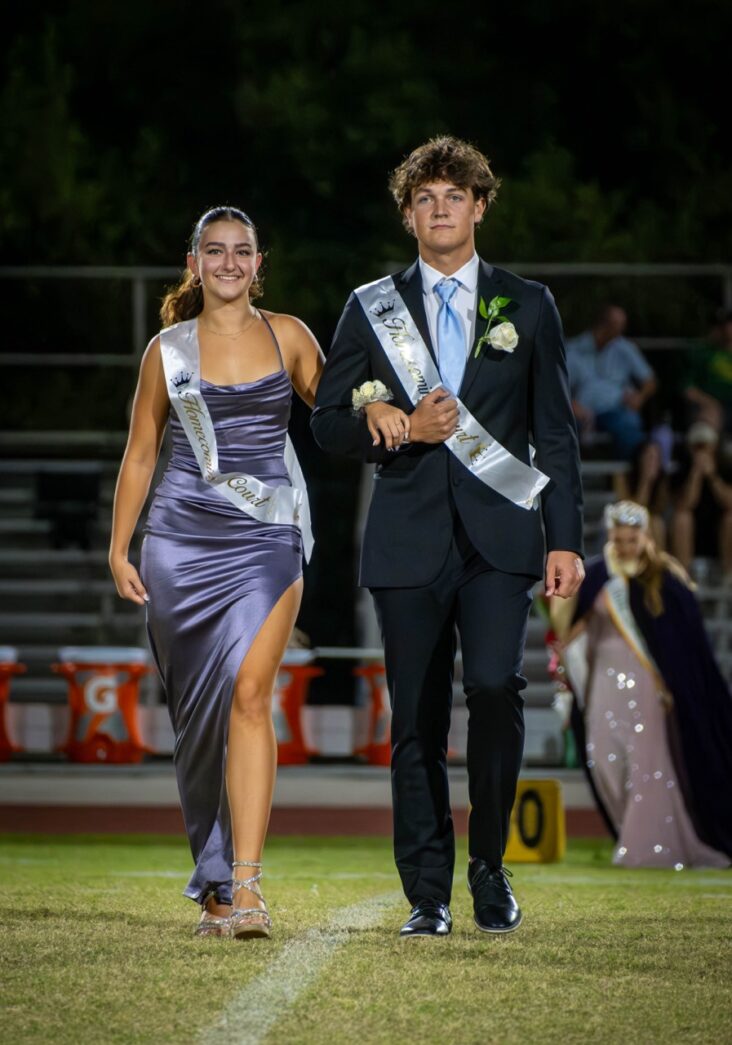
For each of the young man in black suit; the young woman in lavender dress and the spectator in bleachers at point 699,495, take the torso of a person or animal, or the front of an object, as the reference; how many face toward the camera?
3

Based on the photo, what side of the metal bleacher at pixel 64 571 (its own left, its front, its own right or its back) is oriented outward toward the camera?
front

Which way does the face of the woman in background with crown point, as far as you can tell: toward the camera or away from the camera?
toward the camera

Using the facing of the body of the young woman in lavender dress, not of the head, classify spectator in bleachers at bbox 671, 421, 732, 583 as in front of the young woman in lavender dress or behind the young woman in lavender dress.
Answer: behind

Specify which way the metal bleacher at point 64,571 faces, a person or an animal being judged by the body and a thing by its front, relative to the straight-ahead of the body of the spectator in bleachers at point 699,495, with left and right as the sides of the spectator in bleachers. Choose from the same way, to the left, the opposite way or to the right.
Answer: the same way

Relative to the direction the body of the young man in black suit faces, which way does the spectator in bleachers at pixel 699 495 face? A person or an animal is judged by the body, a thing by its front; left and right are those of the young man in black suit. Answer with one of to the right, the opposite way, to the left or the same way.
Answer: the same way

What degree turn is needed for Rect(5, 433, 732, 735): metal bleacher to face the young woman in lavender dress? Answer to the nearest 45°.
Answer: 0° — it already faces them

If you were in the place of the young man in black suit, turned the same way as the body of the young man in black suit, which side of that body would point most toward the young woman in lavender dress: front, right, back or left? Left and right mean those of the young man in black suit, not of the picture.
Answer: right

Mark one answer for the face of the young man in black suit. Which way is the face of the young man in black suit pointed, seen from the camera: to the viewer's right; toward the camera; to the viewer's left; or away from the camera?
toward the camera

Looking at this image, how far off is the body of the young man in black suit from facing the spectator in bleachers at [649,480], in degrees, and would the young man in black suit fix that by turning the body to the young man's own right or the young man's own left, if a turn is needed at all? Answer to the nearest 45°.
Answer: approximately 180°

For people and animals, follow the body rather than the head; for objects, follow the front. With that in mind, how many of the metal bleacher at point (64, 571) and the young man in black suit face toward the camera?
2

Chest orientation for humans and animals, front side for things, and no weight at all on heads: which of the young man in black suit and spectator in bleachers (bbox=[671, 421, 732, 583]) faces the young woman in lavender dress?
the spectator in bleachers

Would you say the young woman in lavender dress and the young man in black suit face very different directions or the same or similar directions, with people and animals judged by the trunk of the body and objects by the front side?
same or similar directions

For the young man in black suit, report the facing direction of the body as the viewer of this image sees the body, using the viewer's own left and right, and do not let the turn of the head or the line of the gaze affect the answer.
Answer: facing the viewer

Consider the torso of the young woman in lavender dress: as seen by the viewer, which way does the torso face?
toward the camera

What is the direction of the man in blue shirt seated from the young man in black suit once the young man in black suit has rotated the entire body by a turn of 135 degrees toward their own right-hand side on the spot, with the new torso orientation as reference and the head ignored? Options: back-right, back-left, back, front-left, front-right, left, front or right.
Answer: front-right

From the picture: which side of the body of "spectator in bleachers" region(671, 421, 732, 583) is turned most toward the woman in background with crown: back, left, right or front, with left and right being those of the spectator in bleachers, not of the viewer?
front

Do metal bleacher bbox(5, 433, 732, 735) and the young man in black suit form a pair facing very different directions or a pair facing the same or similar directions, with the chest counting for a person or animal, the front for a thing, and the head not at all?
same or similar directions
